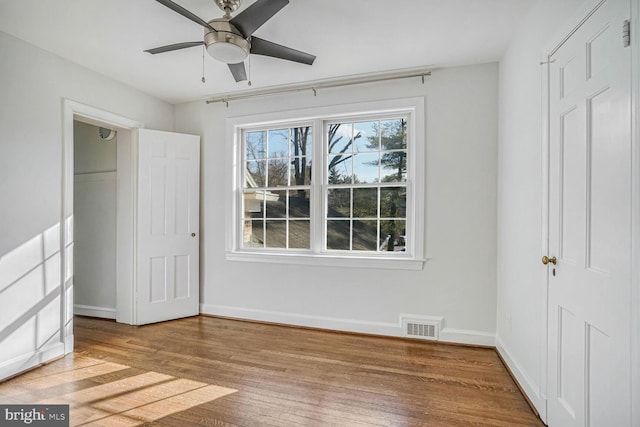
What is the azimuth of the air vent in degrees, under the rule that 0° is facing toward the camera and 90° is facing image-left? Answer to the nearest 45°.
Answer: approximately 0°

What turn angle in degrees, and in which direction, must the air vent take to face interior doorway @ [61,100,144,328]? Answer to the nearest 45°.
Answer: approximately 90° to its right

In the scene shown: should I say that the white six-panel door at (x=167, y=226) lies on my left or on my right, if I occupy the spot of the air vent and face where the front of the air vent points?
on my right

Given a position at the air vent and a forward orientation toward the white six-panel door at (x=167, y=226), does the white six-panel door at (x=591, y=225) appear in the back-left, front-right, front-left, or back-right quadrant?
back-left
